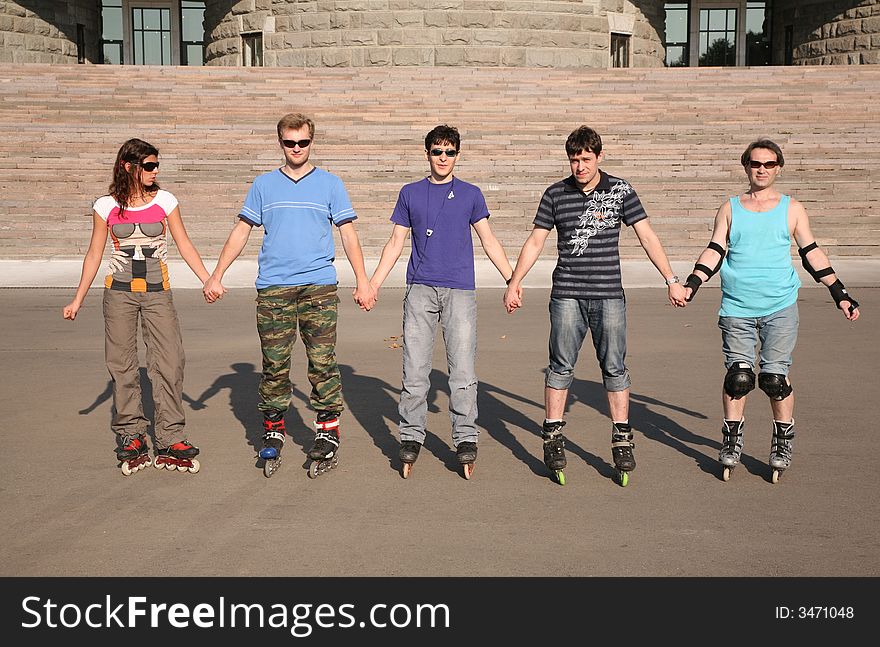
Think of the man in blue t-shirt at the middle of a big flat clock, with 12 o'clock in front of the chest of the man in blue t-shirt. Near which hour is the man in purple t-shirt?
The man in purple t-shirt is roughly at 9 o'clock from the man in blue t-shirt.

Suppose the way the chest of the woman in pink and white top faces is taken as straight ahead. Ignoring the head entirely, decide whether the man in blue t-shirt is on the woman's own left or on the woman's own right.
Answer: on the woman's own left

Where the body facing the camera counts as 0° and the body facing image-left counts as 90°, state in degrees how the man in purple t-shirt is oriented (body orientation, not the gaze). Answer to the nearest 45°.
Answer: approximately 0°

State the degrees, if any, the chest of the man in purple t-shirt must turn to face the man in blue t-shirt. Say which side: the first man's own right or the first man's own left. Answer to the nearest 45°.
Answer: approximately 90° to the first man's own right

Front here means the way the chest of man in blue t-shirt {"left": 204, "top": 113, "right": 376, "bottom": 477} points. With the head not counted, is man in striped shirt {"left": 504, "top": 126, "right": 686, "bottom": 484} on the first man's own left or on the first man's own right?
on the first man's own left

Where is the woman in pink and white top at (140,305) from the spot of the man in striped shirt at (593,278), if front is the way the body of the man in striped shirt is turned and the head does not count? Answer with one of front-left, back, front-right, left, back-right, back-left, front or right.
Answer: right

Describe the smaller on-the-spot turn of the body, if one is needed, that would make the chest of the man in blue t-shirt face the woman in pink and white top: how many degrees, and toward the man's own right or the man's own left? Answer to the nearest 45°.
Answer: approximately 90° to the man's own right

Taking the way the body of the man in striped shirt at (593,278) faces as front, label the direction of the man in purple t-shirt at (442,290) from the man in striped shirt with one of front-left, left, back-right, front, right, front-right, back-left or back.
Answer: right

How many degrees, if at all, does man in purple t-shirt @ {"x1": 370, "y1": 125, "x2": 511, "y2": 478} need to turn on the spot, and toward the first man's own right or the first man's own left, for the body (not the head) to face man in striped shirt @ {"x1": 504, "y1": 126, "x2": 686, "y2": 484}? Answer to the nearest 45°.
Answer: approximately 90° to the first man's own left

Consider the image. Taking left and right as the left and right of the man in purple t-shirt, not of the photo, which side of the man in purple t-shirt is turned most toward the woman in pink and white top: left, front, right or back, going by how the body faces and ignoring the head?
right

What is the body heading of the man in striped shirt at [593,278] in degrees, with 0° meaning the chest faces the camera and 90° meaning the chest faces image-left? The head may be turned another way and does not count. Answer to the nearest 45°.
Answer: approximately 0°

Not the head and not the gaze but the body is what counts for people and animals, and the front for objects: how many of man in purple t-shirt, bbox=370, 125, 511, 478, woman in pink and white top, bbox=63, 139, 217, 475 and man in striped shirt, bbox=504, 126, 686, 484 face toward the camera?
3
